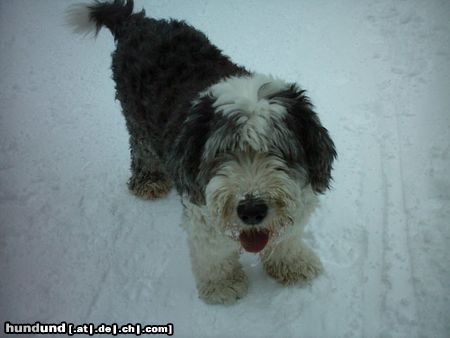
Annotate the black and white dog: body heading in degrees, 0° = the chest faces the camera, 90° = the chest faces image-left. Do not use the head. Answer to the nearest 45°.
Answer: approximately 315°
